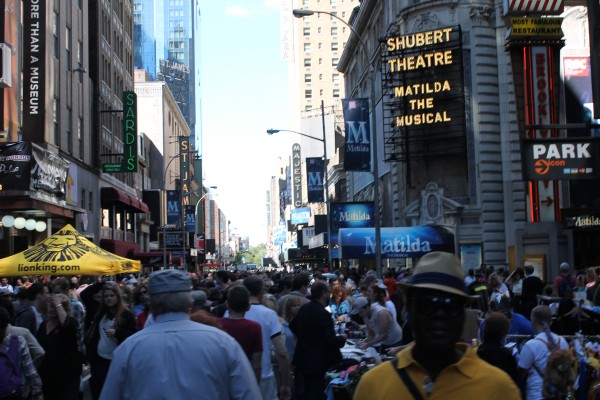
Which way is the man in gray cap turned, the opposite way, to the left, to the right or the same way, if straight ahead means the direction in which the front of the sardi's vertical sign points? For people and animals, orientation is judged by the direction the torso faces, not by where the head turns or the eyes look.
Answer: the opposite way

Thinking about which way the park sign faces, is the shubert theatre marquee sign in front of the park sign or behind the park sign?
behind

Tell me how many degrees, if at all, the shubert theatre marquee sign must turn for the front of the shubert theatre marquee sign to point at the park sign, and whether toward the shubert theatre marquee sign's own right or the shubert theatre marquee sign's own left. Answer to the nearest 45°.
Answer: approximately 45° to the shubert theatre marquee sign's own left

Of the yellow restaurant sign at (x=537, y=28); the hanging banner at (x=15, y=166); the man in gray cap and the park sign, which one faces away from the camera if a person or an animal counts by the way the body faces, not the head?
the man in gray cap

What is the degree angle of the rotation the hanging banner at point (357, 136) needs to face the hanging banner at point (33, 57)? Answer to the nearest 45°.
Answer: approximately 90° to its right

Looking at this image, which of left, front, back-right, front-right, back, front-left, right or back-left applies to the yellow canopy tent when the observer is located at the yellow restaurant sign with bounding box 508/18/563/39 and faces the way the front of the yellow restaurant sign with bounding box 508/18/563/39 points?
front-right

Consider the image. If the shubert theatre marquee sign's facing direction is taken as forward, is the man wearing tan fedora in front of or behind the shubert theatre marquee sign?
in front

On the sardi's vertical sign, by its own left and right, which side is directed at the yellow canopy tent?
front

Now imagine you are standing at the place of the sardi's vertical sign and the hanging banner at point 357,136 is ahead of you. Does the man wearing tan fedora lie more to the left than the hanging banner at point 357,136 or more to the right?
right
